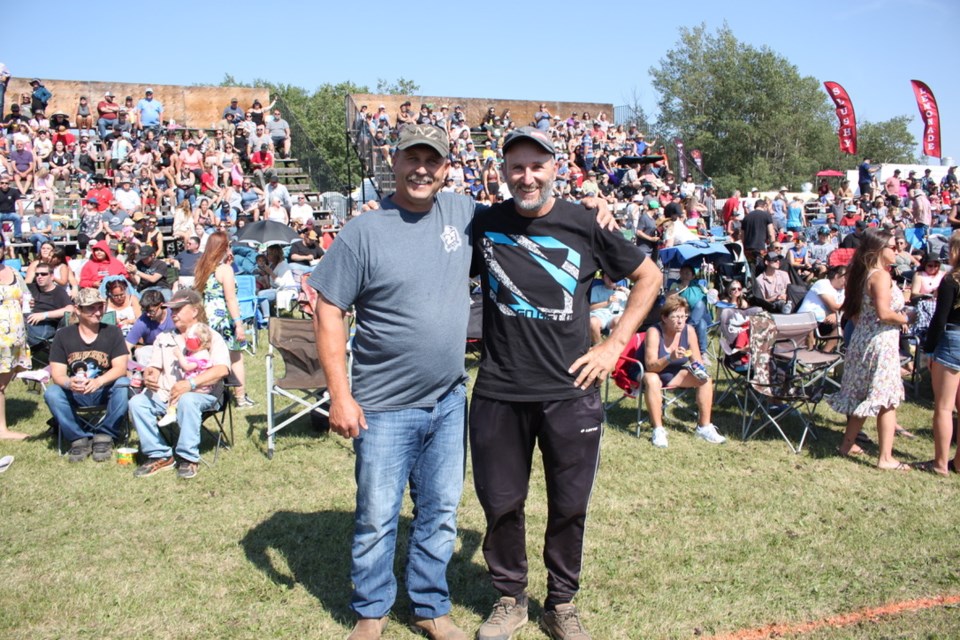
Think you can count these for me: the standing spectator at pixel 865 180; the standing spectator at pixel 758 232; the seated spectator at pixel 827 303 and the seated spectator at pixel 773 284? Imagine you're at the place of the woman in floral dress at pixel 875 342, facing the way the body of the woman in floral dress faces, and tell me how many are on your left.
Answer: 4

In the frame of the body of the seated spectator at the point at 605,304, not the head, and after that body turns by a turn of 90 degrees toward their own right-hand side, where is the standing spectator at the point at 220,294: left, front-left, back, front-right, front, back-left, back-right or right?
front-left

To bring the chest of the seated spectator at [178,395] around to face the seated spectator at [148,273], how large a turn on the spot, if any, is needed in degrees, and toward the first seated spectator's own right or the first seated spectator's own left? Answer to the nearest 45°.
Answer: approximately 135° to the first seated spectator's own right

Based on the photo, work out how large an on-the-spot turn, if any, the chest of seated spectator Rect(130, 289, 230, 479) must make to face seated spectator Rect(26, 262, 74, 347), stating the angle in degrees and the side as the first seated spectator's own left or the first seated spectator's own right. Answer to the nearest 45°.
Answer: approximately 135° to the first seated spectator's own right

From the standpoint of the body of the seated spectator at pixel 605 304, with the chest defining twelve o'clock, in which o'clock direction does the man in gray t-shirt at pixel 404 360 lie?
The man in gray t-shirt is roughly at 12 o'clock from the seated spectator.

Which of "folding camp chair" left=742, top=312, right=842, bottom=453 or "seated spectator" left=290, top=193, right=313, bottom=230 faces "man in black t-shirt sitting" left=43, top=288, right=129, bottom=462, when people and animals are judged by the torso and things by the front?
the seated spectator

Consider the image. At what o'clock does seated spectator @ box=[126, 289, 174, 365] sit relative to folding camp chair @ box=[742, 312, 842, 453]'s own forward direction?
The seated spectator is roughly at 4 o'clock from the folding camp chair.

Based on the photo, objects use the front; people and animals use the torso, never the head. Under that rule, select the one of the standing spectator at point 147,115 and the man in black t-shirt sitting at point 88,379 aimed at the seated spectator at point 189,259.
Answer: the standing spectator

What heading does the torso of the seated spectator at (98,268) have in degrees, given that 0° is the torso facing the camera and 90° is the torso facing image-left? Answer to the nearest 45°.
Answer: approximately 0°

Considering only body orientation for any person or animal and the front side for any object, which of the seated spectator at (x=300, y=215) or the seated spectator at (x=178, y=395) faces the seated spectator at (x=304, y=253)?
the seated spectator at (x=300, y=215)

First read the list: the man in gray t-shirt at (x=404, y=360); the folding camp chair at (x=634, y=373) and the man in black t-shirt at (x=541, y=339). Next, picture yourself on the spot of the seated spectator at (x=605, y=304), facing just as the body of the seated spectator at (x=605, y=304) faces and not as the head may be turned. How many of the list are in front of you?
3

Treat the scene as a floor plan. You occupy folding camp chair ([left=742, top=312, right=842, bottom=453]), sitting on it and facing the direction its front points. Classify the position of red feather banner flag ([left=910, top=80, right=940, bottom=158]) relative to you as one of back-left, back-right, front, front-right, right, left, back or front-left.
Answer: back-left
